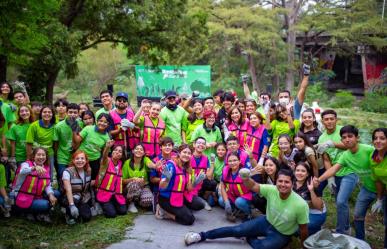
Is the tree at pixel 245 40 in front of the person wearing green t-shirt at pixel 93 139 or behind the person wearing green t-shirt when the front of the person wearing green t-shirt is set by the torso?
behind

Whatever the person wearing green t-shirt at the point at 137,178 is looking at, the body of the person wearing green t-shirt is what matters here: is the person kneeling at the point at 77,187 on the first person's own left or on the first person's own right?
on the first person's own right

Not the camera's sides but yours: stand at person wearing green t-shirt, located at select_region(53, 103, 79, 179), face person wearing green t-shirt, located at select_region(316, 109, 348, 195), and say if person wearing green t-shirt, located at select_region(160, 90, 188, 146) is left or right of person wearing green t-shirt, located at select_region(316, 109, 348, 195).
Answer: left

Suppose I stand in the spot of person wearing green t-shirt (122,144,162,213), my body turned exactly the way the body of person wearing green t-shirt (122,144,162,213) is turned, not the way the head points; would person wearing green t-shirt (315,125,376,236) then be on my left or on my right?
on my left
